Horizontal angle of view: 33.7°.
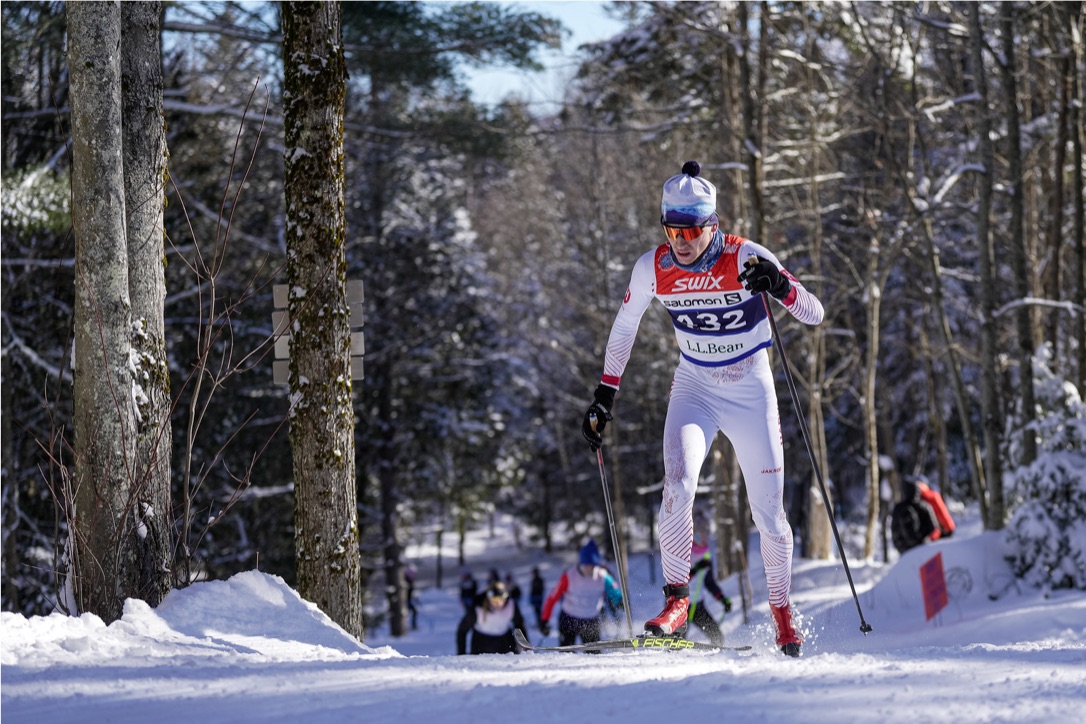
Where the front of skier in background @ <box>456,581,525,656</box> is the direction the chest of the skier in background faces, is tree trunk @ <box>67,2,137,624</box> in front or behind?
in front

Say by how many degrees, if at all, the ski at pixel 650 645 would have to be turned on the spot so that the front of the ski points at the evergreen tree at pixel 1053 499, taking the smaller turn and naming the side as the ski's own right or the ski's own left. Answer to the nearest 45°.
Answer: approximately 135° to the ski's own right

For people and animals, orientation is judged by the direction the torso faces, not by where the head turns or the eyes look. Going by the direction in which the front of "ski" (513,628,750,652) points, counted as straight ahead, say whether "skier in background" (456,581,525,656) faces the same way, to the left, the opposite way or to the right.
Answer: to the left

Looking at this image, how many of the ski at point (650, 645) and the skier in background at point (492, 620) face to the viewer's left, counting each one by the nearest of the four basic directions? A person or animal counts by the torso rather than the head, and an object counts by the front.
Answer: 1

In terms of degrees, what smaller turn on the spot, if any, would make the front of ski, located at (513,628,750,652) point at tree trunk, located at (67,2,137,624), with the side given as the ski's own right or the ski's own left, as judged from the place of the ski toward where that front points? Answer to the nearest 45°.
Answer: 0° — it already faces it

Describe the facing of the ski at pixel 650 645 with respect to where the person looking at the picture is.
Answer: facing to the left of the viewer

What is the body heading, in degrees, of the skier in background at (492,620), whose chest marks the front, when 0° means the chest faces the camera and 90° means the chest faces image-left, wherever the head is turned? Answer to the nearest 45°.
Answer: approximately 0°

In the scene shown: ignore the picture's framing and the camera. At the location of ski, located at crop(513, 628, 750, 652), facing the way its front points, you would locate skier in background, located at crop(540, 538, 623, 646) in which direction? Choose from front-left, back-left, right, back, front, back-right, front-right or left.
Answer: right
